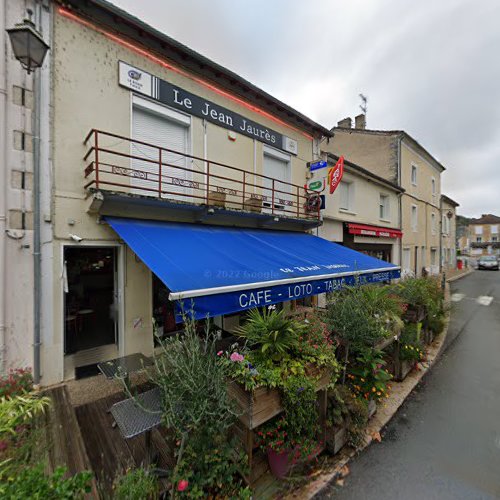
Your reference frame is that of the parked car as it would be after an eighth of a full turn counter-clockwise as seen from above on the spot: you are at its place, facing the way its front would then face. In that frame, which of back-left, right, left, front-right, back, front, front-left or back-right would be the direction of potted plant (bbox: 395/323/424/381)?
front-right

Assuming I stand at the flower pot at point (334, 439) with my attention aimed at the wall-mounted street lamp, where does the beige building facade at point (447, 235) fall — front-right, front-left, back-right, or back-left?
back-right

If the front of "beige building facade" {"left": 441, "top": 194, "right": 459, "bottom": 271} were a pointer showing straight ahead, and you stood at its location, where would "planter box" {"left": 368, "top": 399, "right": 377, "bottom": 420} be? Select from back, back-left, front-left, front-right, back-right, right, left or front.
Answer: front-right

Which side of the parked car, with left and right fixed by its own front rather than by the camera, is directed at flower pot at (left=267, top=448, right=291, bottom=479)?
front

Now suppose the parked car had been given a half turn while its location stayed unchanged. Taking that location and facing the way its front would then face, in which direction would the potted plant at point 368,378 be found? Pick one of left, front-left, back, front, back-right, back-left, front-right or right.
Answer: back

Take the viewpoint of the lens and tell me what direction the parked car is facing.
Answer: facing the viewer

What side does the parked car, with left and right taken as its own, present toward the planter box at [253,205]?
front

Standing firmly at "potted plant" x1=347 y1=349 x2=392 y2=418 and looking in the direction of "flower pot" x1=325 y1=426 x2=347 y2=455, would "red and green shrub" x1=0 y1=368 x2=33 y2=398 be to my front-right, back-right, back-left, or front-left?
front-right

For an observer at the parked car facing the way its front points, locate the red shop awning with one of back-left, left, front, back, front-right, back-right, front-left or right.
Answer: front

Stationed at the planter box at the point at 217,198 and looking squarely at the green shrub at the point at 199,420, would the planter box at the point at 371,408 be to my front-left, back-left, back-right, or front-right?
front-left

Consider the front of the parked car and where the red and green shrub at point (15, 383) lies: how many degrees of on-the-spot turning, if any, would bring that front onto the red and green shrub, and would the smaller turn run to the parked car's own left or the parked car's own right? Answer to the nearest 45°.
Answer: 0° — it already faces it

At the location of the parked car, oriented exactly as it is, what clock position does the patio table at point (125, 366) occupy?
The patio table is roughly at 12 o'clock from the parked car.

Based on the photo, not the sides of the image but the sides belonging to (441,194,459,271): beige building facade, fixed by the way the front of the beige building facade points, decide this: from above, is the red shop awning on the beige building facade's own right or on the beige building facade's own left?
on the beige building facade's own right

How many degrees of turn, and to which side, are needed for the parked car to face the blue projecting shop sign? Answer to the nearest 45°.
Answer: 0° — it already faces it

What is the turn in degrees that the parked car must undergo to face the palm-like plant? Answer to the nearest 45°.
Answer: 0° — it already faces it

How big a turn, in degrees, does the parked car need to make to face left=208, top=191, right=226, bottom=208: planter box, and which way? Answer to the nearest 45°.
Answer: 0° — it already faces it

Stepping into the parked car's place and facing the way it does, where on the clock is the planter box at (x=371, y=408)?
The planter box is roughly at 12 o'clock from the parked car.
